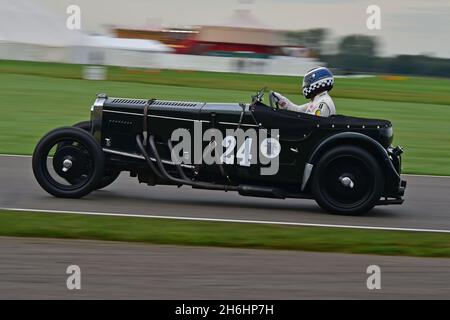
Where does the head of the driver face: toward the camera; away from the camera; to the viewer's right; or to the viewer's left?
to the viewer's left

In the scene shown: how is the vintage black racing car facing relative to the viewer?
to the viewer's left
